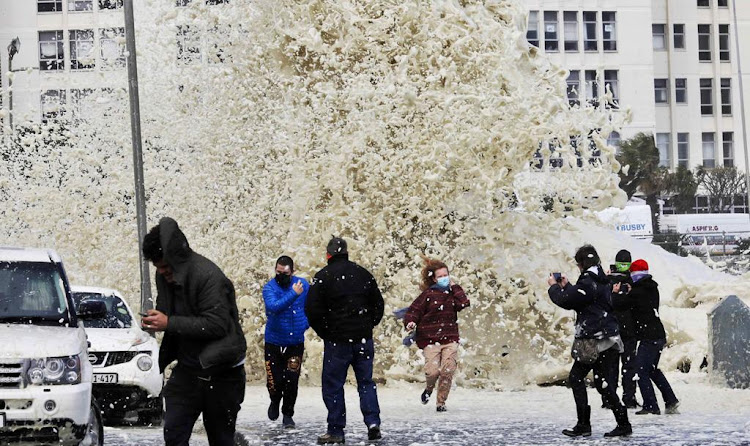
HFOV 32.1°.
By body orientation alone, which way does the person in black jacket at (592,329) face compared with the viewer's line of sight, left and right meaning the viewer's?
facing to the left of the viewer

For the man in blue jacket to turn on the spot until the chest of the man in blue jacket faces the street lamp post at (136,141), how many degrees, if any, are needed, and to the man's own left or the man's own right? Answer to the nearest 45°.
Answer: approximately 180°

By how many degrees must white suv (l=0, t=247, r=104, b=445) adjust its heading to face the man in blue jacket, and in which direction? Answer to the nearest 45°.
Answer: approximately 135° to its left

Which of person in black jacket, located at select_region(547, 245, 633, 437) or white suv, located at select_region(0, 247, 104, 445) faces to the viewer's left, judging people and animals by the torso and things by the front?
the person in black jacket

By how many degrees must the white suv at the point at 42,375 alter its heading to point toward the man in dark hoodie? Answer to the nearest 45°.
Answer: approximately 45° to its left

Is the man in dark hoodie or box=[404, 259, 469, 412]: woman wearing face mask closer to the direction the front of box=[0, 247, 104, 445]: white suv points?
the man in dark hoodie

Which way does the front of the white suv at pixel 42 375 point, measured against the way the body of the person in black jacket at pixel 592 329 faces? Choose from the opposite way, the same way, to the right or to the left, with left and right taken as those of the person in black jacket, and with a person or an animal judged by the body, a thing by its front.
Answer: to the left

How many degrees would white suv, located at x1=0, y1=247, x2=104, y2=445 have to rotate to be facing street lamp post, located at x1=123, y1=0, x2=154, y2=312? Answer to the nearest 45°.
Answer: approximately 180°

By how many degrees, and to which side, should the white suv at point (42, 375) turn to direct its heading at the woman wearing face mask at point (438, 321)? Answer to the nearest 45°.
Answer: approximately 135° to its left

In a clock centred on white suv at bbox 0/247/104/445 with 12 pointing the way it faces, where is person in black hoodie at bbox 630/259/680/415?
The person in black hoodie is roughly at 8 o'clock from the white suv.
